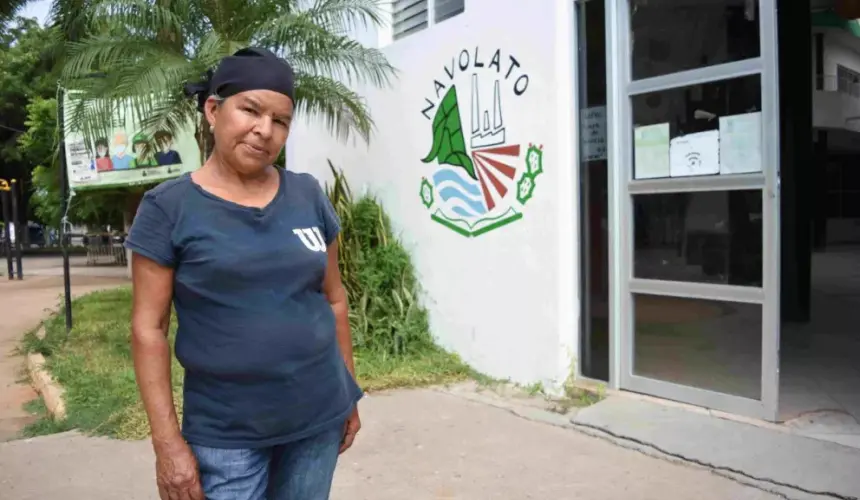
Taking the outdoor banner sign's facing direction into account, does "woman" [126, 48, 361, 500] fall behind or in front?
in front

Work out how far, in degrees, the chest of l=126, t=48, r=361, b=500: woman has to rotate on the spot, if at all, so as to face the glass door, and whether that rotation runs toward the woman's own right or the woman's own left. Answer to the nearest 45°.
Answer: approximately 90° to the woman's own left

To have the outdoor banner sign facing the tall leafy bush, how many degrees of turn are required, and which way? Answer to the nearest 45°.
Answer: approximately 45° to its left

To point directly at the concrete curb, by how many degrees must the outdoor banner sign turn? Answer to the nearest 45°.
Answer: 0° — it already faces it

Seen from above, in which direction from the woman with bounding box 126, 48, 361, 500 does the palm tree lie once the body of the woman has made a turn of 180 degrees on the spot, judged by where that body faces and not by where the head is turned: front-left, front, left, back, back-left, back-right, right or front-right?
front-right

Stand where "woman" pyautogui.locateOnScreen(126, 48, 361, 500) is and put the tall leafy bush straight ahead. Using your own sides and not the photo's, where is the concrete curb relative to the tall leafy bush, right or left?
left

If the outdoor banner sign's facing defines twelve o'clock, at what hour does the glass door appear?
The glass door is roughly at 11 o'clock from the outdoor banner sign.

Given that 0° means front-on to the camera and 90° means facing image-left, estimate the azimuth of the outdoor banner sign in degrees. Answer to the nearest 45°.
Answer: approximately 0°

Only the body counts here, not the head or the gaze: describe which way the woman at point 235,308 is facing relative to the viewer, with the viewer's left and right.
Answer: facing the viewer and to the right of the viewer

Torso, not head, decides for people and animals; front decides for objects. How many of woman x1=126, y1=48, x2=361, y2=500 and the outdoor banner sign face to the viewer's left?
0
